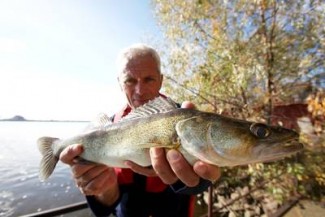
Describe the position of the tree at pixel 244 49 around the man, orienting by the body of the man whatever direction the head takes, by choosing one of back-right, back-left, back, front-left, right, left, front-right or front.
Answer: back-left

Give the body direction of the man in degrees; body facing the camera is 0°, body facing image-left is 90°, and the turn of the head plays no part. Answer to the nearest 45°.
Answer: approximately 0°
